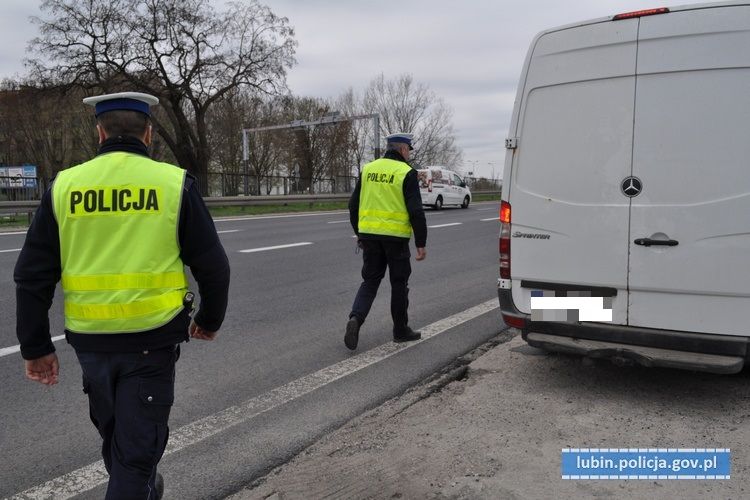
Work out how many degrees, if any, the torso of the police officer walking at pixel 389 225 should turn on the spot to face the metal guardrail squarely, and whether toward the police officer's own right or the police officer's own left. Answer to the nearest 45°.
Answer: approximately 45° to the police officer's own left

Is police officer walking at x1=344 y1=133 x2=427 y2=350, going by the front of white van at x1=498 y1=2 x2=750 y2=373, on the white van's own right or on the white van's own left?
on the white van's own left

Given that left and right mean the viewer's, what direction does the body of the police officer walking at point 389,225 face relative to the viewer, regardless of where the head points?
facing away from the viewer and to the right of the viewer

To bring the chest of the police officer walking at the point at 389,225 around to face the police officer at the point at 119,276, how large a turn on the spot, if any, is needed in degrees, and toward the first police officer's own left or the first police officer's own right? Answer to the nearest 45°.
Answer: approximately 135° to the first police officer's own right

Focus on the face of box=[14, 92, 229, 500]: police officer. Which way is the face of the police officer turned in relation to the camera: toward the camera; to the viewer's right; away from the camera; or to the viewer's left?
away from the camera

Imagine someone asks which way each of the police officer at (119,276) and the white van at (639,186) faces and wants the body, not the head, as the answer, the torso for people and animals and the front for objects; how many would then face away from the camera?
2

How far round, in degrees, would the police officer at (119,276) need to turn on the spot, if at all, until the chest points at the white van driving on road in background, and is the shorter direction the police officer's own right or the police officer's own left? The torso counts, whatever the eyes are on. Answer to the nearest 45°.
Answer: approximately 45° to the police officer's own right

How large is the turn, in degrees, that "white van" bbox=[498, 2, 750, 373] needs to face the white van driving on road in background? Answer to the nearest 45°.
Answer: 0° — it already faces it

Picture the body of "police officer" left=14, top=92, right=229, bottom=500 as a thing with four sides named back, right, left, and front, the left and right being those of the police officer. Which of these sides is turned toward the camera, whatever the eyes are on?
back

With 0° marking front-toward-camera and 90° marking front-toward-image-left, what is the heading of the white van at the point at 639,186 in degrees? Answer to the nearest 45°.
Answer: approximately 180°
